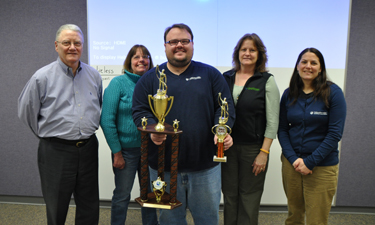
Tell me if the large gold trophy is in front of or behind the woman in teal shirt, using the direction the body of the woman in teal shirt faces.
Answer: in front

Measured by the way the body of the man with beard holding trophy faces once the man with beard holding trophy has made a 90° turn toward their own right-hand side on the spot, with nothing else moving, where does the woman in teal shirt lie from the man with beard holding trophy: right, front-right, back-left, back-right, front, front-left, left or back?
front-right

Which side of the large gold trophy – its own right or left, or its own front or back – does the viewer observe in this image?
front

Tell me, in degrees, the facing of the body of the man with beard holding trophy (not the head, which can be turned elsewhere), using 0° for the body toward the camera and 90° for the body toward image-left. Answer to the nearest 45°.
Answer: approximately 0°

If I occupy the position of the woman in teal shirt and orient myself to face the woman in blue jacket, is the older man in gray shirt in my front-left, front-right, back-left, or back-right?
back-right

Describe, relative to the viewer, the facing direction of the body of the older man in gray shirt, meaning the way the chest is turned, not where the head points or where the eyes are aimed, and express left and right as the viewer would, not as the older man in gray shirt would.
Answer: facing the viewer and to the right of the viewer

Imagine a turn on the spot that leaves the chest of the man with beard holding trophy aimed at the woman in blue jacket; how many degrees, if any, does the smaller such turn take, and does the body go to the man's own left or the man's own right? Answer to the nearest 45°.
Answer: approximately 90° to the man's own left
